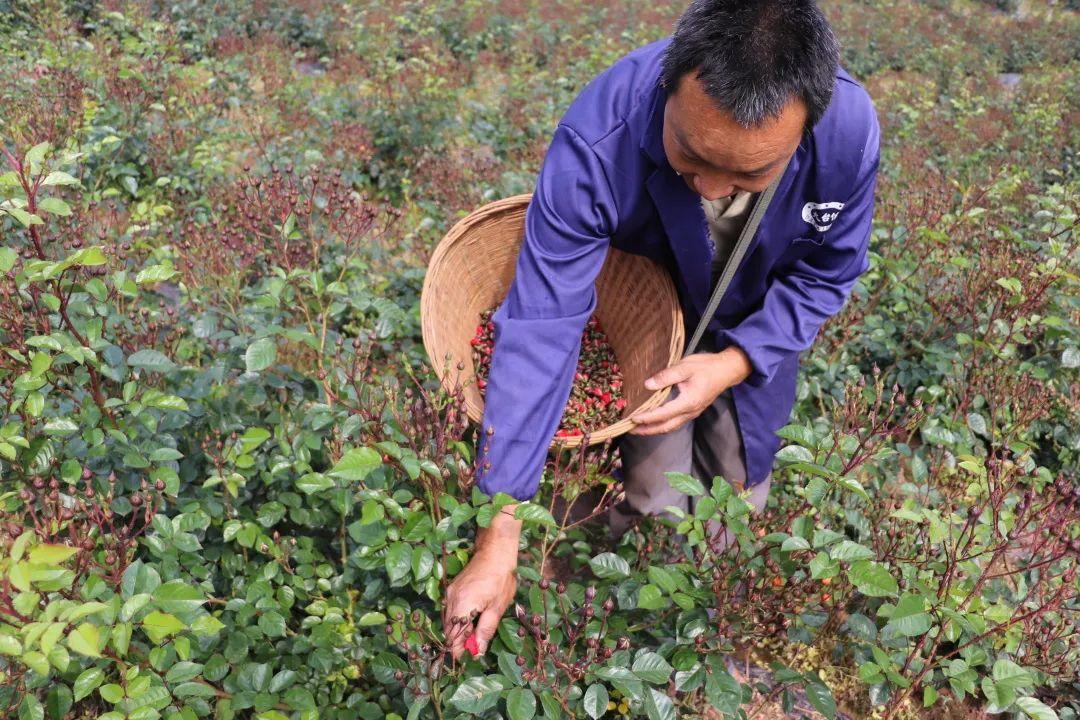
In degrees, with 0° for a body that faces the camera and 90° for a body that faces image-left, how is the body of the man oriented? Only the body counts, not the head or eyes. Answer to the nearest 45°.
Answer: approximately 45°

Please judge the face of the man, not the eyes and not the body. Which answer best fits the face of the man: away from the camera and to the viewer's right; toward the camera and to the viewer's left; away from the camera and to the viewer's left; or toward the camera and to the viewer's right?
toward the camera and to the viewer's left
